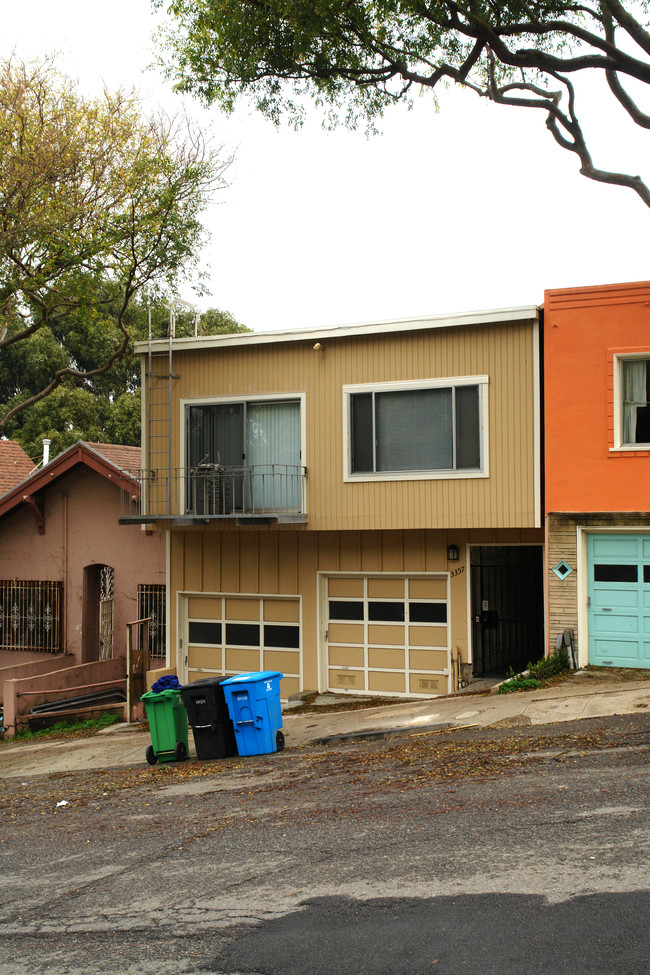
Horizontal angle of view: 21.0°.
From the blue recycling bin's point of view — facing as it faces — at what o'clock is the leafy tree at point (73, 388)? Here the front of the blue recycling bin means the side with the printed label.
The leafy tree is roughly at 4 o'clock from the blue recycling bin.

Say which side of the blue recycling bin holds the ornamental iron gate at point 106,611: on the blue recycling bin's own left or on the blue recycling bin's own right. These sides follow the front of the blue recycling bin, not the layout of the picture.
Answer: on the blue recycling bin's own right

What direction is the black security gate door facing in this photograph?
toward the camera

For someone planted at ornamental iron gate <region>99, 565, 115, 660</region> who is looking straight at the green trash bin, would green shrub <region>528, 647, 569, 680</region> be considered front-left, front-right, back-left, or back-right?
front-left

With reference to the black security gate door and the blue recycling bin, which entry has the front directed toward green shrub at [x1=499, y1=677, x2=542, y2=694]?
the black security gate door

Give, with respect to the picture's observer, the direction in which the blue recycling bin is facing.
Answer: facing the viewer and to the left of the viewer

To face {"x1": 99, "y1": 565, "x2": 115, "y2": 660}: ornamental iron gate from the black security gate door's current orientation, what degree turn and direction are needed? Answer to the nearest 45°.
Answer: approximately 90° to its right

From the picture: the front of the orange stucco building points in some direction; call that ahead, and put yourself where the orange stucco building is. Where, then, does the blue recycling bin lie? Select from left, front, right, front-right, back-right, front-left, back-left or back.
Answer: front-right

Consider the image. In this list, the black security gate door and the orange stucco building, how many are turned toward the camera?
2

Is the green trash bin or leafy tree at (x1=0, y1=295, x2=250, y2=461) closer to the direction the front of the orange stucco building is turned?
the green trash bin
